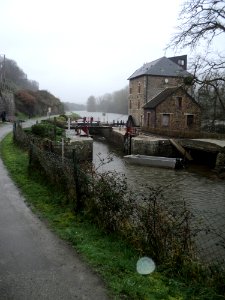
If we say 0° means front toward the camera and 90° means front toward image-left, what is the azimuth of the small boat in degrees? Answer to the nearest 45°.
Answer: approximately 90°
